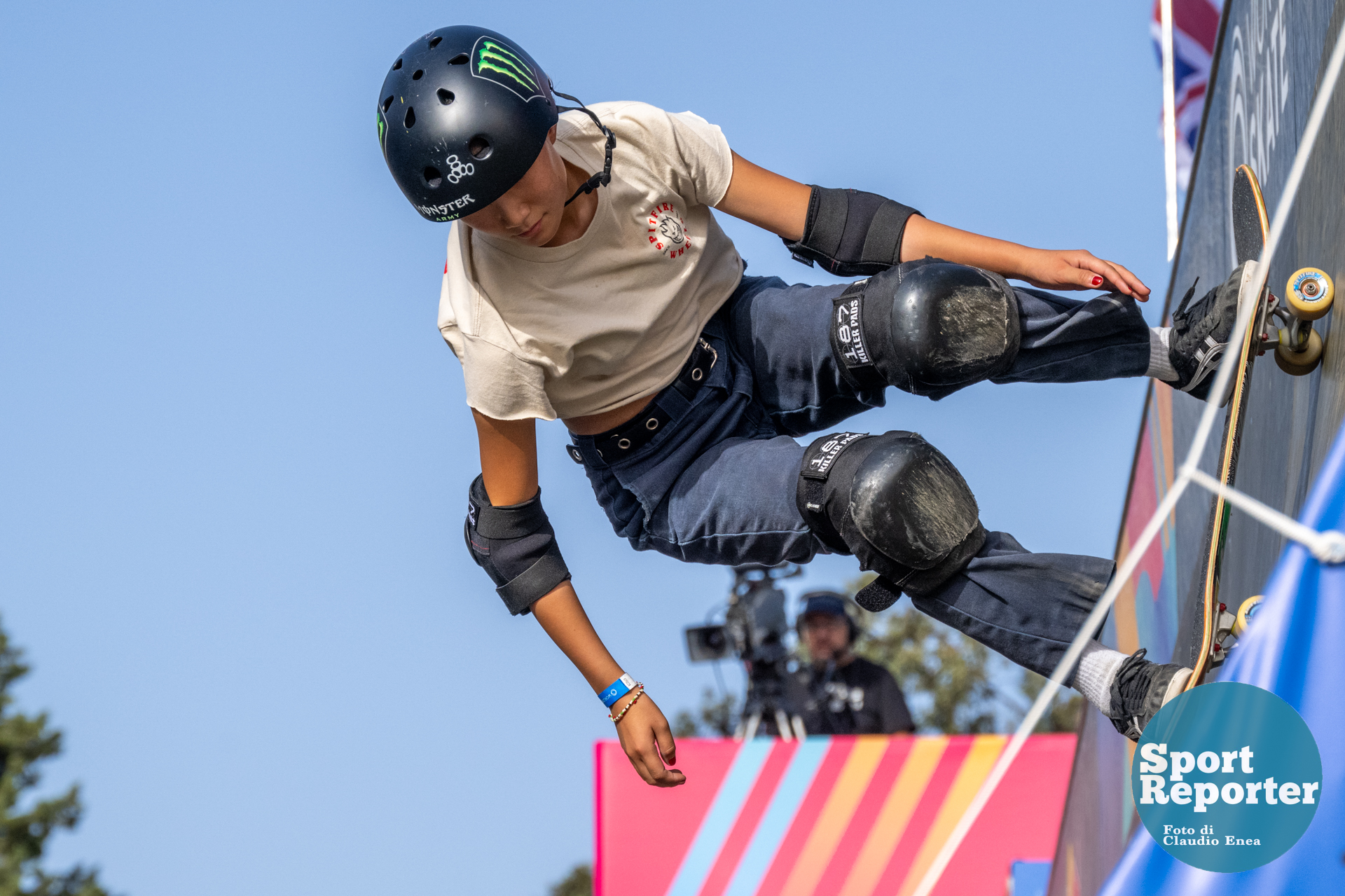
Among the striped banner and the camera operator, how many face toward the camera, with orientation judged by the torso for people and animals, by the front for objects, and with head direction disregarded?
2

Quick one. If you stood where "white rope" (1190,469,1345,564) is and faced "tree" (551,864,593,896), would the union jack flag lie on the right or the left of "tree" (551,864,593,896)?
right

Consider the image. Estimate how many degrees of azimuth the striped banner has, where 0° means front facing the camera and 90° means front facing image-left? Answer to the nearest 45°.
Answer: approximately 0°

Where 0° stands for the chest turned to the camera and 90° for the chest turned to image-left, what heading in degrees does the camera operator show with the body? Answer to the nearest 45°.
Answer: approximately 0°
